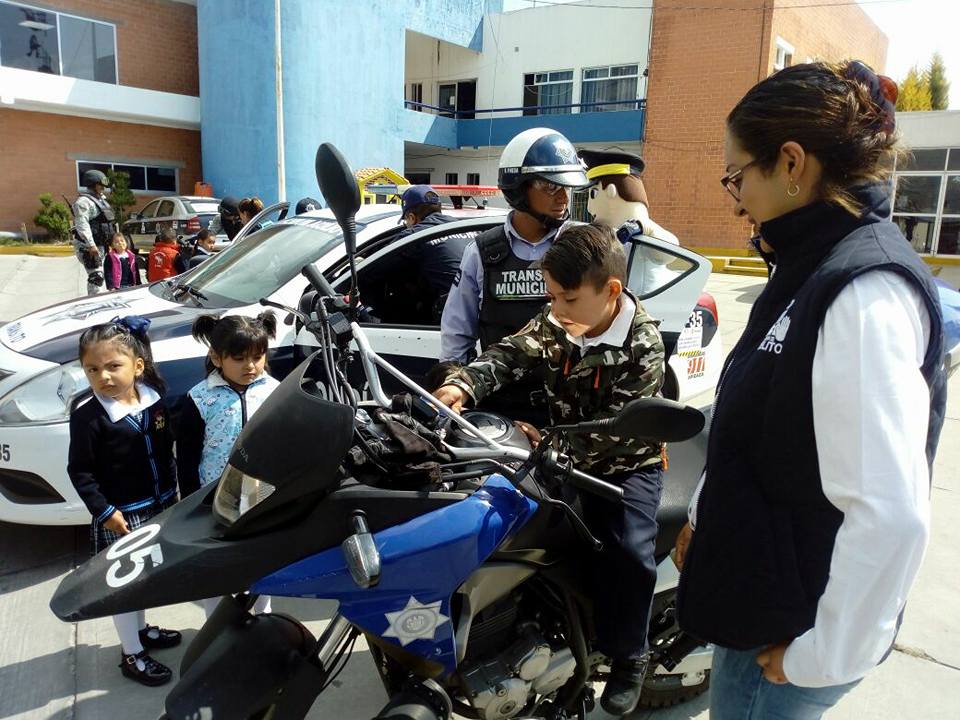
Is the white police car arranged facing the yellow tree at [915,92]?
no

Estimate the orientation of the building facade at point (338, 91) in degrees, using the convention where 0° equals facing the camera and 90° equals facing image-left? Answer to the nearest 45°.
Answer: approximately 0°

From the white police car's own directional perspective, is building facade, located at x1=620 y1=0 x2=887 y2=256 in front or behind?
behind

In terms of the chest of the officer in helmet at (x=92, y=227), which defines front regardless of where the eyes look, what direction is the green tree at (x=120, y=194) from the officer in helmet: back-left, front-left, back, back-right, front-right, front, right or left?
left

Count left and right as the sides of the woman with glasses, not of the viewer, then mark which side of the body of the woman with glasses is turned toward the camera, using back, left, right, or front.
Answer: left

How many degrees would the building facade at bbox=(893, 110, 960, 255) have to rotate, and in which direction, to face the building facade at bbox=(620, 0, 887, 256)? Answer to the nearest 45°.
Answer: approximately 90° to its right

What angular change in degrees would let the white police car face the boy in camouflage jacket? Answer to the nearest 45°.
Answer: approximately 90° to its left

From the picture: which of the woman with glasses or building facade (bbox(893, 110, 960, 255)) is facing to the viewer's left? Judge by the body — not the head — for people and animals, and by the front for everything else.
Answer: the woman with glasses

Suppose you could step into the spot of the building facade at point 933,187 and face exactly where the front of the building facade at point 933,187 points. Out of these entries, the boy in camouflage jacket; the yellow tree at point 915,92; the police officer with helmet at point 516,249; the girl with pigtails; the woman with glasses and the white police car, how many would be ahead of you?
5

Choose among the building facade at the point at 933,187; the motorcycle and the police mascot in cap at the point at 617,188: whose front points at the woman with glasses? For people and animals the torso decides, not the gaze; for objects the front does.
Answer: the building facade

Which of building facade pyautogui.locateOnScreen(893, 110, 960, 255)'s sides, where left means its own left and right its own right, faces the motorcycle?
front

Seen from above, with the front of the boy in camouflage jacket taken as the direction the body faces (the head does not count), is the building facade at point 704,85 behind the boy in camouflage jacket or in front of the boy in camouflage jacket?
behind

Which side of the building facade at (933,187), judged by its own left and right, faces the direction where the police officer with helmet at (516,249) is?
front

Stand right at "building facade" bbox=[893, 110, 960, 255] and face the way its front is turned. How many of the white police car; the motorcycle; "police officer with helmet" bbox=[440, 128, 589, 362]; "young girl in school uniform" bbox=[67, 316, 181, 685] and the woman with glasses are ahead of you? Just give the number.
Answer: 5

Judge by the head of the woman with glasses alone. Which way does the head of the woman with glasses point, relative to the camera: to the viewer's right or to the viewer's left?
to the viewer's left

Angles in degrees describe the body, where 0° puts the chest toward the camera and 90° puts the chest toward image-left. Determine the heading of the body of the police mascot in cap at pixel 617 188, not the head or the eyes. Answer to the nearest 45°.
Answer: approximately 90°

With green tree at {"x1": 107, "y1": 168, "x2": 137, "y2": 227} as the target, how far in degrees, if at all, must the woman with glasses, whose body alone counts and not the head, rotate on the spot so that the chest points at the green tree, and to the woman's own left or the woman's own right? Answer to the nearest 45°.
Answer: approximately 45° to the woman's own right
